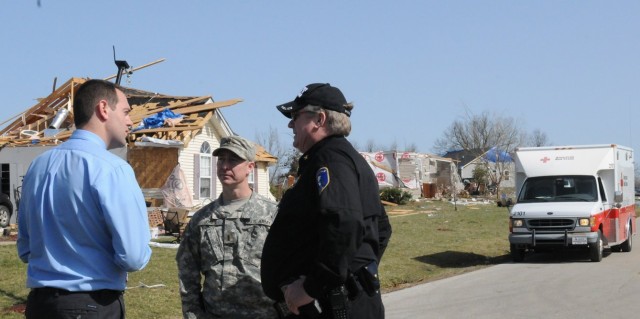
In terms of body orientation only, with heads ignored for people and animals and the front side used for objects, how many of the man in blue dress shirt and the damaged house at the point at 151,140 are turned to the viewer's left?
0

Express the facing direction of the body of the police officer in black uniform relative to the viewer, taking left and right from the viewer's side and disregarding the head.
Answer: facing to the left of the viewer

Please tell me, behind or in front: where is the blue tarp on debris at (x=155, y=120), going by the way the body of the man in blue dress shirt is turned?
in front

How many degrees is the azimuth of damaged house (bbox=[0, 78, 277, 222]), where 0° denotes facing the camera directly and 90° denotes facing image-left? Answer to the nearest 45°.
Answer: approximately 315°

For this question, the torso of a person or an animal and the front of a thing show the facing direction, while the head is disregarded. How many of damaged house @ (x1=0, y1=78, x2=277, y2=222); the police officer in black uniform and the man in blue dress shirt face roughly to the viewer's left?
1

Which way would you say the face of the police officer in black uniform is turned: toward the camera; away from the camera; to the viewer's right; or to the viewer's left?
to the viewer's left

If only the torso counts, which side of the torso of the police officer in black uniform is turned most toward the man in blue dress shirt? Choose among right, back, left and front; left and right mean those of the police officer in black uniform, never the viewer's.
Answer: front

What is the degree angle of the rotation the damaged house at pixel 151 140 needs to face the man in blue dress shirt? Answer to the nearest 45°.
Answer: approximately 45° to its right

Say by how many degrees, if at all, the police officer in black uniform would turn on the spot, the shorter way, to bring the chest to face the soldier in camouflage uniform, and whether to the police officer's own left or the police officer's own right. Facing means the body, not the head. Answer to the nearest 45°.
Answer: approximately 45° to the police officer's own right

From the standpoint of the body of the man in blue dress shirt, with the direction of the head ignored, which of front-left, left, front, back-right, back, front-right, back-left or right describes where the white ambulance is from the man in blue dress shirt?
front

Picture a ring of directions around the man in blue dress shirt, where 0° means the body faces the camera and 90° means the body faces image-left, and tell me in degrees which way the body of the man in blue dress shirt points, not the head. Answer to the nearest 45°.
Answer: approximately 225°

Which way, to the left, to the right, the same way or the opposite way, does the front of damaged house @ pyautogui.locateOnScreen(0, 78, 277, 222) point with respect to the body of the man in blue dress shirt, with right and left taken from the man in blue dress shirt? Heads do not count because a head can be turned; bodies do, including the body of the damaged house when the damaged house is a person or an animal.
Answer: to the right
